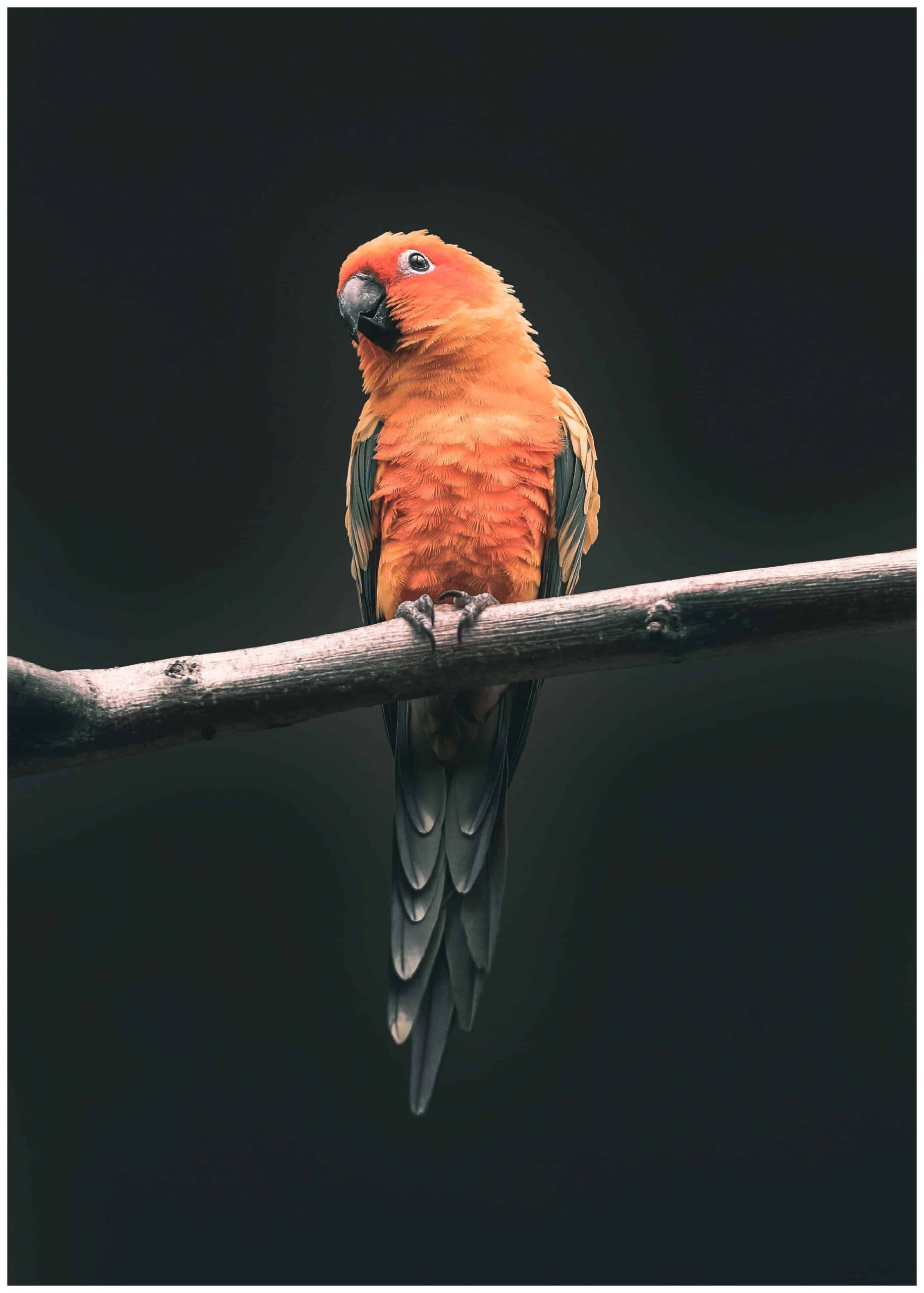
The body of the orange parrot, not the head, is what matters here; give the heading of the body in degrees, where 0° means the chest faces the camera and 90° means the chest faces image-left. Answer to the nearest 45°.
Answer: approximately 0°
